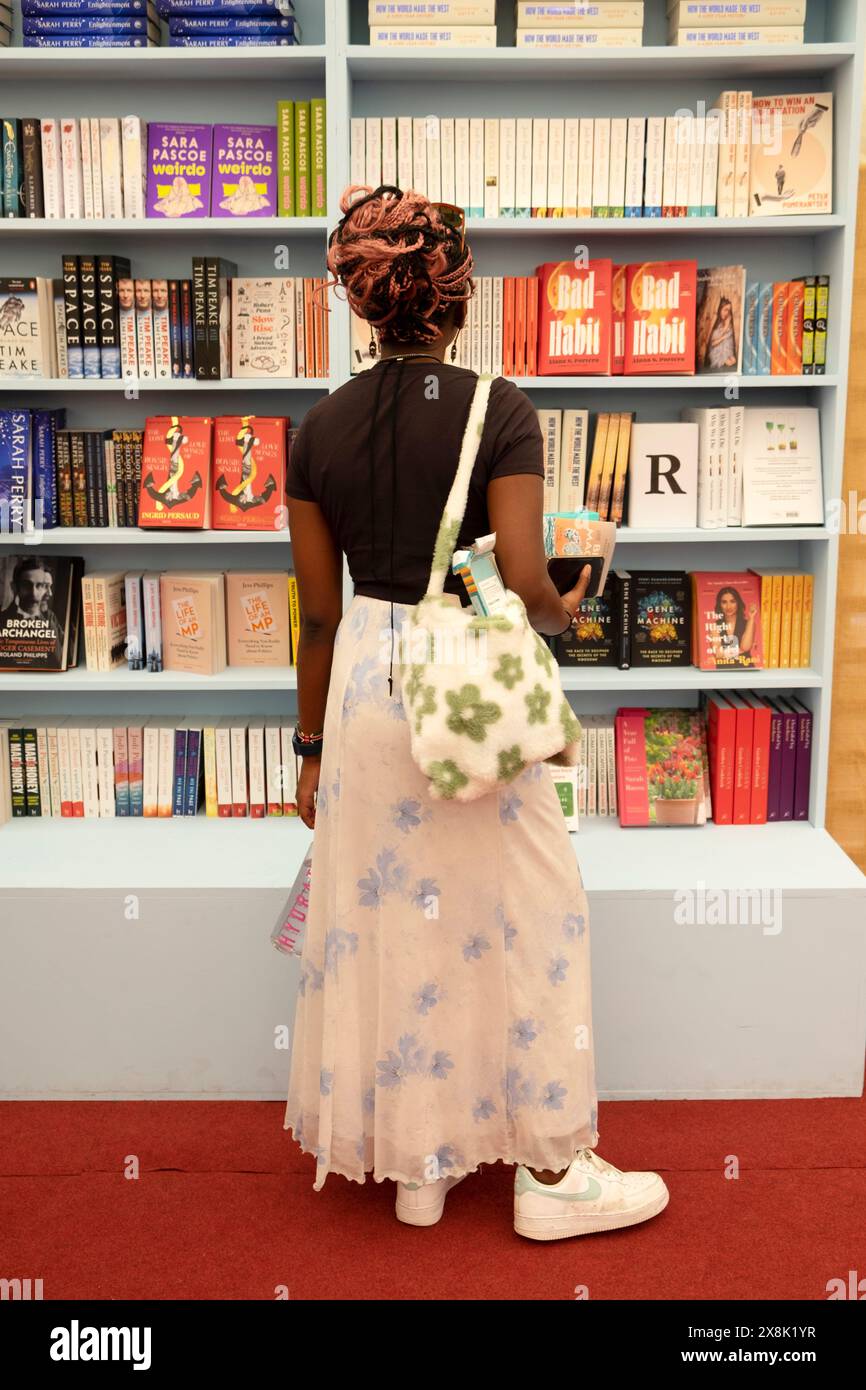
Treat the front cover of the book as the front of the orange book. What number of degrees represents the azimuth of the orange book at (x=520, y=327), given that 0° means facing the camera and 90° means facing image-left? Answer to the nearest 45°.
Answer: approximately 270°

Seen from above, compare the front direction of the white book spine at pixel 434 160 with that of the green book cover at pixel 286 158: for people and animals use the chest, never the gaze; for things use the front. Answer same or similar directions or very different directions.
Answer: same or similar directions

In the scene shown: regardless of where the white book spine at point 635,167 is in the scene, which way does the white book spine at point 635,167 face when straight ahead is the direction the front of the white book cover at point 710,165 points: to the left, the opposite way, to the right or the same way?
the same way

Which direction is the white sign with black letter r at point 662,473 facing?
toward the camera

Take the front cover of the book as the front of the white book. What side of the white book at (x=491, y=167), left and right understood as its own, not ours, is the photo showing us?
right

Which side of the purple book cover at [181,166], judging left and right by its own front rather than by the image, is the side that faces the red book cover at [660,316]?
left

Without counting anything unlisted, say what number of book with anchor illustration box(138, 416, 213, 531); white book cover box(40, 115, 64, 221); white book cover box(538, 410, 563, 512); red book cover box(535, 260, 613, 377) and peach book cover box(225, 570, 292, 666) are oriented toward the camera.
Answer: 3
